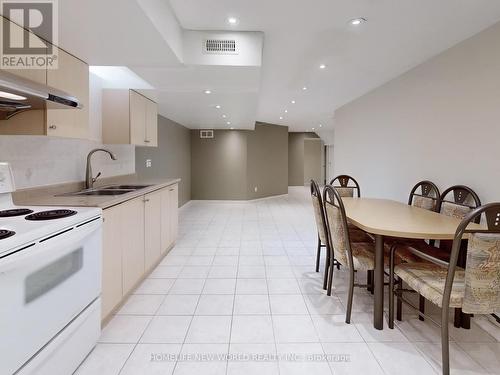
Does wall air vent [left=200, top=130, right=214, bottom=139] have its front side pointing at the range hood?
yes

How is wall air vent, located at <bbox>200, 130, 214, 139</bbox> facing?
toward the camera

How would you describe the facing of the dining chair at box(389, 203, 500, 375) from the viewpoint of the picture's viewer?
facing away from the viewer and to the left of the viewer

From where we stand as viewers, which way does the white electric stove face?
facing the viewer and to the right of the viewer

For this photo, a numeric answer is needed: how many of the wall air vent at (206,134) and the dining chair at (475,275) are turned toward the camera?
1

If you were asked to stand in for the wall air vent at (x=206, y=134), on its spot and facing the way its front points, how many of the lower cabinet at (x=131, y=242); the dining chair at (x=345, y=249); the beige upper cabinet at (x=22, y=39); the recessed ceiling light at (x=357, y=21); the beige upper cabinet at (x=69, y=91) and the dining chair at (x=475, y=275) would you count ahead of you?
6

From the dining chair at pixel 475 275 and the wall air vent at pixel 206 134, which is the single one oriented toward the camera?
the wall air vent

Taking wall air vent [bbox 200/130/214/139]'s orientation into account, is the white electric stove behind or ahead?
ahead

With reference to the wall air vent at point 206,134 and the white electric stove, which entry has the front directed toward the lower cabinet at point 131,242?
the wall air vent

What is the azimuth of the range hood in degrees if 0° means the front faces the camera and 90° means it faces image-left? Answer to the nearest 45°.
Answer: approximately 315°

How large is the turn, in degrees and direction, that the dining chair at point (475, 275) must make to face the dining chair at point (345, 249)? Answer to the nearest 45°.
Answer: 0° — it already faces it

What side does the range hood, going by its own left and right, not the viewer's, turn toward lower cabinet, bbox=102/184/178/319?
left
